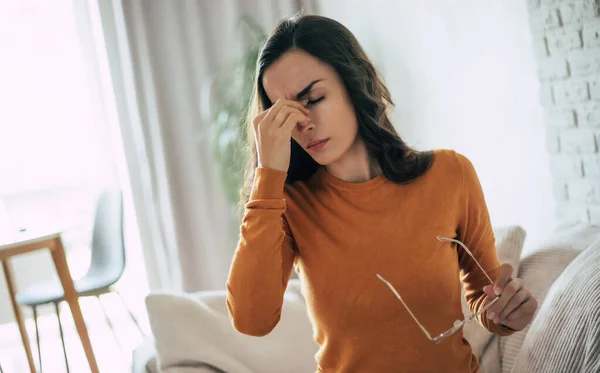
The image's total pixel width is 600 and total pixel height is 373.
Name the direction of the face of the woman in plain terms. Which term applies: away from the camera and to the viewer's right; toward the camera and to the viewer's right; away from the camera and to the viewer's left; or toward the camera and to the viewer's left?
toward the camera and to the viewer's left

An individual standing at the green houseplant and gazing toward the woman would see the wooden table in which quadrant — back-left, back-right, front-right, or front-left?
front-right

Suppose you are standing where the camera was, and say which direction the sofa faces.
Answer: facing the viewer
